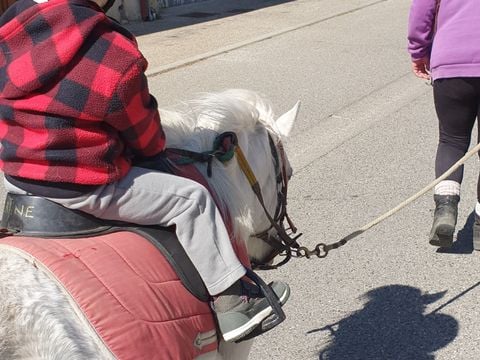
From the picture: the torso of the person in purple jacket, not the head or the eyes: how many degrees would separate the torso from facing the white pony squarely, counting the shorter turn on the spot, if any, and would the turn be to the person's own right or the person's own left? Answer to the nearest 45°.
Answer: approximately 180°

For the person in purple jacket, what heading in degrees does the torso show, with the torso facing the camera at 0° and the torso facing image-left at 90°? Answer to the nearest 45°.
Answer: approximately 180°
